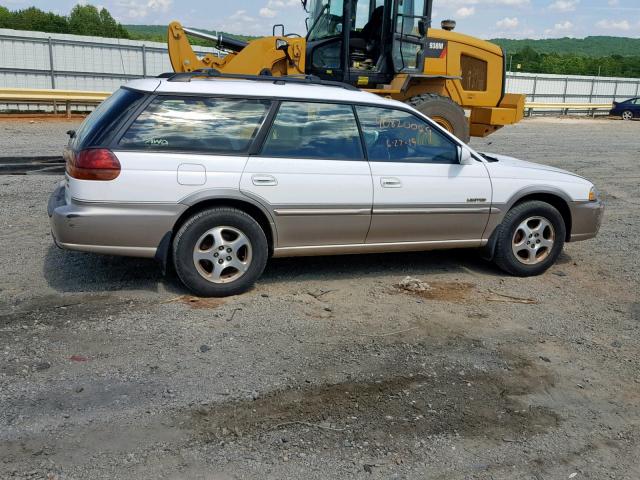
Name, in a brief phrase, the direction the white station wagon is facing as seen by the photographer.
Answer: facing to the right of the viewer

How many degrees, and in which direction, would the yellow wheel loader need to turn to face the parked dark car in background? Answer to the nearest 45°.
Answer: approximately 135° to its right

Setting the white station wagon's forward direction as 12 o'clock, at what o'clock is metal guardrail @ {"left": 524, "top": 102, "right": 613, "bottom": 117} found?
The metal guardrail is roughly at 10 o'clock from the white station wagon.

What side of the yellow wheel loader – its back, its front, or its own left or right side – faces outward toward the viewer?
left

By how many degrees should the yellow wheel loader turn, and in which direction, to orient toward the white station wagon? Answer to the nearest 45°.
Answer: approximately 90° to its left

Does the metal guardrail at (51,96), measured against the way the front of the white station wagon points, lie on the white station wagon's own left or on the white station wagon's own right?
on the white station wagon's own left

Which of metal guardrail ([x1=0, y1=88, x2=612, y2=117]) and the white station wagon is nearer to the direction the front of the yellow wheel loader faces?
the metal guardrail

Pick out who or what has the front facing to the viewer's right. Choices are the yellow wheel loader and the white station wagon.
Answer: the white station wagon

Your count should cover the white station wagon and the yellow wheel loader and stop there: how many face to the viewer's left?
1

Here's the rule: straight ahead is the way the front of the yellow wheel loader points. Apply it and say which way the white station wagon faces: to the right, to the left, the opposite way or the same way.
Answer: the opposite way
